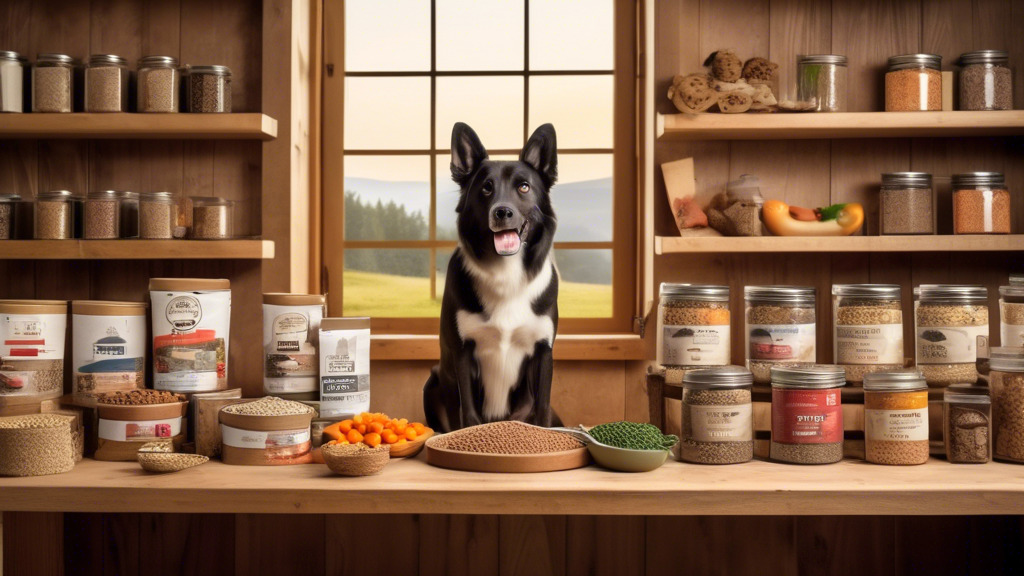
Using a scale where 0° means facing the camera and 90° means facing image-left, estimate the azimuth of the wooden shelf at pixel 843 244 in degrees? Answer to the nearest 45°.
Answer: approximately 0°

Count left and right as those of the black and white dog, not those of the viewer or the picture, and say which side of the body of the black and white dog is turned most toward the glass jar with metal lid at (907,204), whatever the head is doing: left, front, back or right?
left

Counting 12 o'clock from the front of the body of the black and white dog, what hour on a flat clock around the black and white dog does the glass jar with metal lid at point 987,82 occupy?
The glass jar with metal lid is roughly at 9 o'clock from the black and white dog.

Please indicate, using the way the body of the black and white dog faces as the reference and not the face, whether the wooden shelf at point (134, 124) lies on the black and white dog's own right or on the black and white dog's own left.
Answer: on the black and white dog's own right

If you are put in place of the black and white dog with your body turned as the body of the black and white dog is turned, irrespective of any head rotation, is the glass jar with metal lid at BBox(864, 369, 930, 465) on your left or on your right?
on your left
